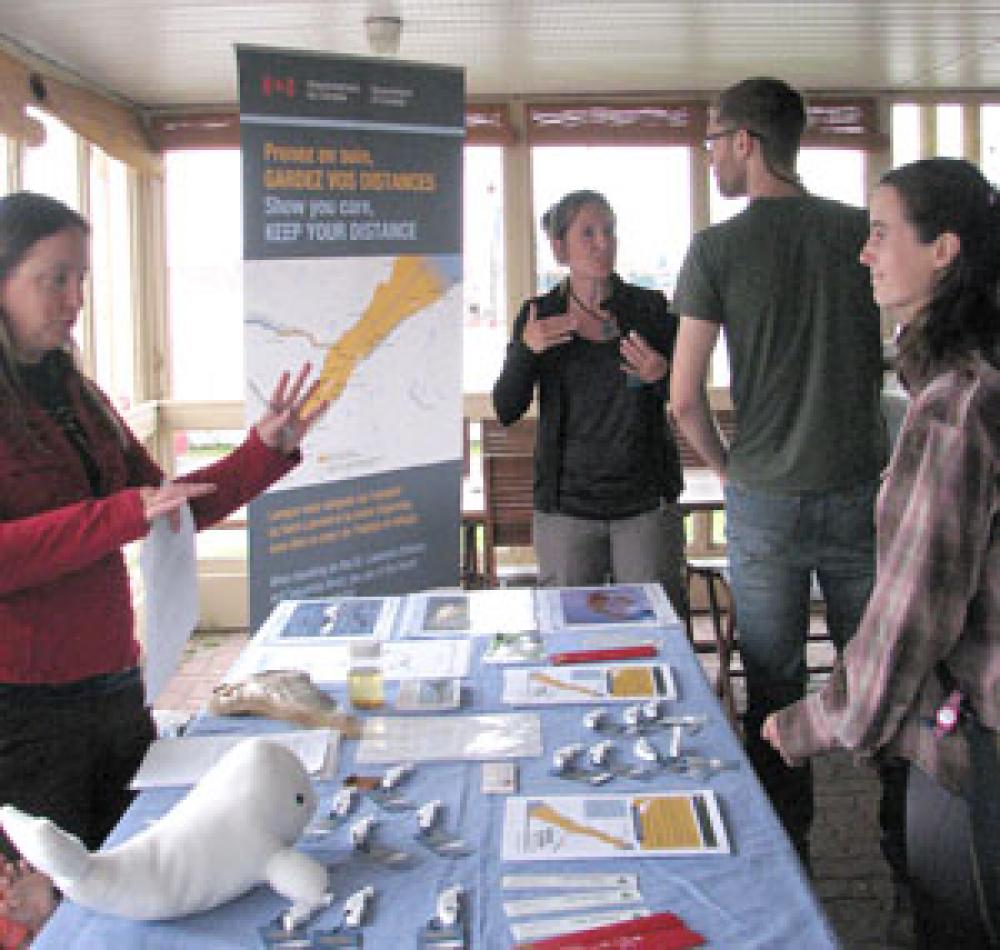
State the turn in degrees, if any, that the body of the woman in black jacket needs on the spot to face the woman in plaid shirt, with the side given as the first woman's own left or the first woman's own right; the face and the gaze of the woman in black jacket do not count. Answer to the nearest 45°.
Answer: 0° — they already face them

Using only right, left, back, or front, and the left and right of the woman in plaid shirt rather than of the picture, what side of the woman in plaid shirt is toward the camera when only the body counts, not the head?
left

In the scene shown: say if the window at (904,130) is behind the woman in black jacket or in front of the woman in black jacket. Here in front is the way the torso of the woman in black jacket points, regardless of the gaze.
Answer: behind

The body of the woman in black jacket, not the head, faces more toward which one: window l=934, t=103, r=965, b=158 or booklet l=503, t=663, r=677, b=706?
the booklet

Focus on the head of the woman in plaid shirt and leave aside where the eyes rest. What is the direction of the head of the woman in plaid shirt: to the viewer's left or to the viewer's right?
to the viewer's left

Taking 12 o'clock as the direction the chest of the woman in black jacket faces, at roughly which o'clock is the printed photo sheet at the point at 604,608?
The printed photo sheet is roughly at 12 o'clock from the woman in black jacket.

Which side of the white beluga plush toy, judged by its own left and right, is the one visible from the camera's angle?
right

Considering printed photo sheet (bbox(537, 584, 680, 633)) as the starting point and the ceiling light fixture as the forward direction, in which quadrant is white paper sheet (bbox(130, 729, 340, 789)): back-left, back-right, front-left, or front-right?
back-left

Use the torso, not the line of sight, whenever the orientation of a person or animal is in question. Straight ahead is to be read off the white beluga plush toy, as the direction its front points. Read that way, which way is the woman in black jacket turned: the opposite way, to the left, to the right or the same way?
to the right

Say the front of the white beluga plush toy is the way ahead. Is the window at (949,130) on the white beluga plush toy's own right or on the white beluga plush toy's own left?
on the white beluga plush toy's own left

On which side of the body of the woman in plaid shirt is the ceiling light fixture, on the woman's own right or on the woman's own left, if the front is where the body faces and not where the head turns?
on the woman's own right
